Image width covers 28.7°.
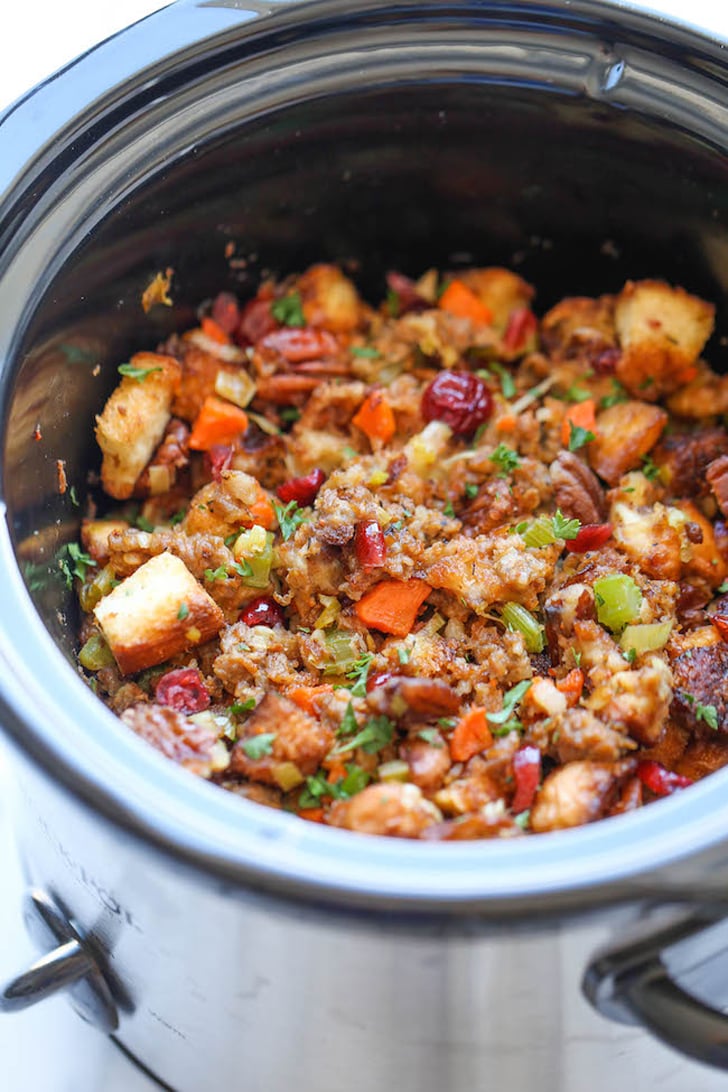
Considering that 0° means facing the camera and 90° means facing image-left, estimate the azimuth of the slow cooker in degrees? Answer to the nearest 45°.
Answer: approximately 45°
